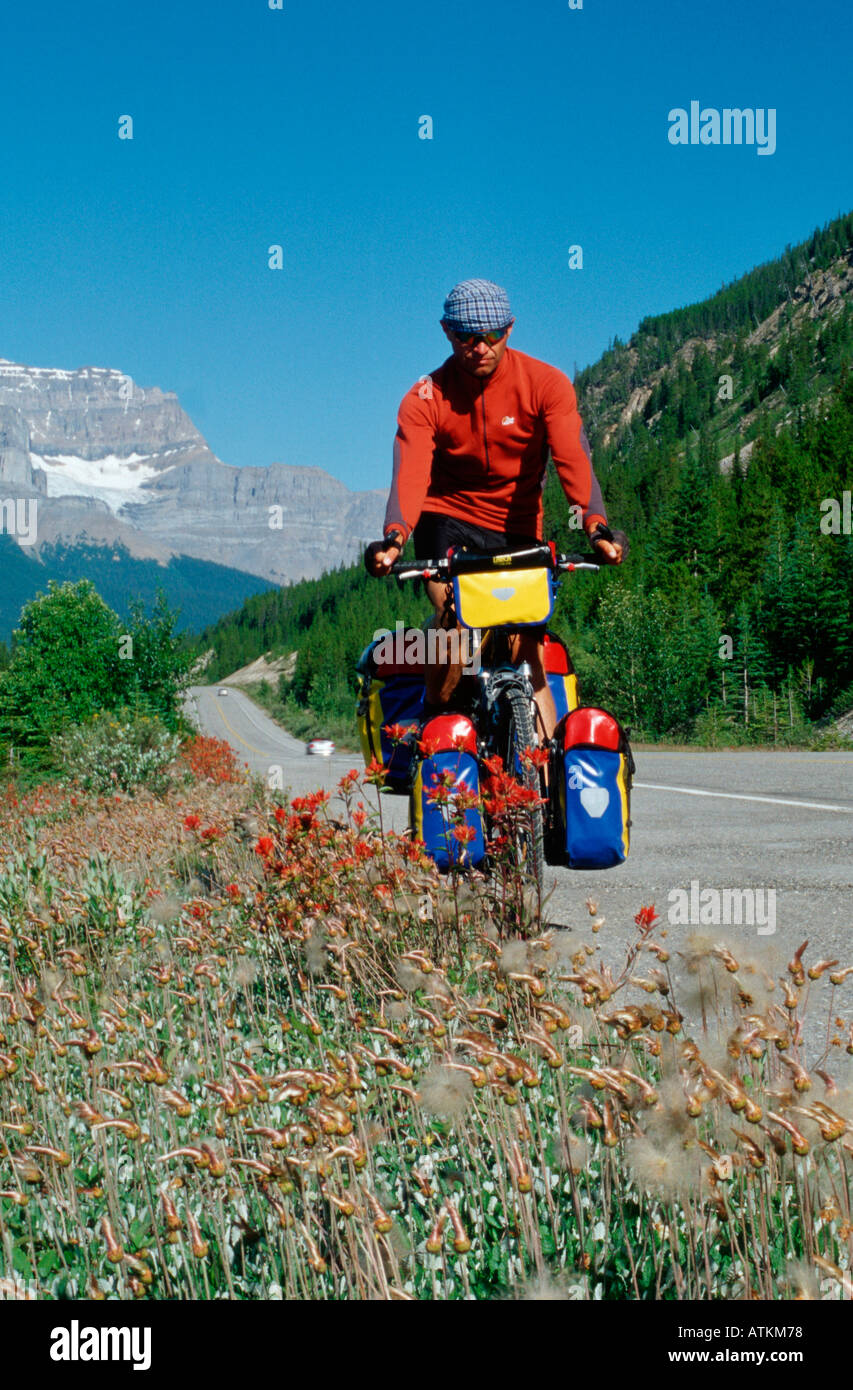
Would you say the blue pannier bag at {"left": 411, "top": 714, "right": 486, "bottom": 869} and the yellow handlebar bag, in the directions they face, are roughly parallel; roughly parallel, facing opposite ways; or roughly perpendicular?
roughly parallel

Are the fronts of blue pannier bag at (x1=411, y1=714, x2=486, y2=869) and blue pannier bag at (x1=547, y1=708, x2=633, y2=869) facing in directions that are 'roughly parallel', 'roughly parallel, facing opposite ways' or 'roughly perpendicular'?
roughly parallel

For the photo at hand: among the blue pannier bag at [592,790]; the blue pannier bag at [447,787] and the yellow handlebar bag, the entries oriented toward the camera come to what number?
3

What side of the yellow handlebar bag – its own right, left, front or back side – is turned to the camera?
front

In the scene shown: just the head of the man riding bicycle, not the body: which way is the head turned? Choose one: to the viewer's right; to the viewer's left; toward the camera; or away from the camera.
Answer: toward the camera

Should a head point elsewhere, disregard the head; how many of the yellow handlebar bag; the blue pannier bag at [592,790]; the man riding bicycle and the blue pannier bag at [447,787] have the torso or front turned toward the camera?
4

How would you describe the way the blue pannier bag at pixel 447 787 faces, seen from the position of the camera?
facing the viewer
